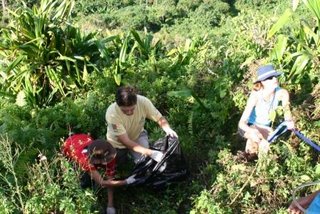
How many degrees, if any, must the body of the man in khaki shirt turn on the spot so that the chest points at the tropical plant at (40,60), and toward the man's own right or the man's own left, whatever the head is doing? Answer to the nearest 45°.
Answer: approximately 180°

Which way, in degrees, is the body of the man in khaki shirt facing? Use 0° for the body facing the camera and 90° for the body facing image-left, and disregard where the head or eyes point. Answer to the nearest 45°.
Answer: approximately 315°

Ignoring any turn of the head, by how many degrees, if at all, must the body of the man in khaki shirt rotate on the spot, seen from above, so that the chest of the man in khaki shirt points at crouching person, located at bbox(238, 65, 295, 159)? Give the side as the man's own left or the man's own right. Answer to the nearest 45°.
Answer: approximately 45° to the man's own left

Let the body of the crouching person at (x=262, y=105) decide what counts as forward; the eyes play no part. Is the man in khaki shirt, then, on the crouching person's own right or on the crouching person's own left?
on the crouching person's own right

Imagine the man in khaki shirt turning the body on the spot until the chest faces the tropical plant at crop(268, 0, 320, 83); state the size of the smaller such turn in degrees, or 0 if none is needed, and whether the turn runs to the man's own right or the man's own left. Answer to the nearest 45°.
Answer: approximately 90° to the man's own left
